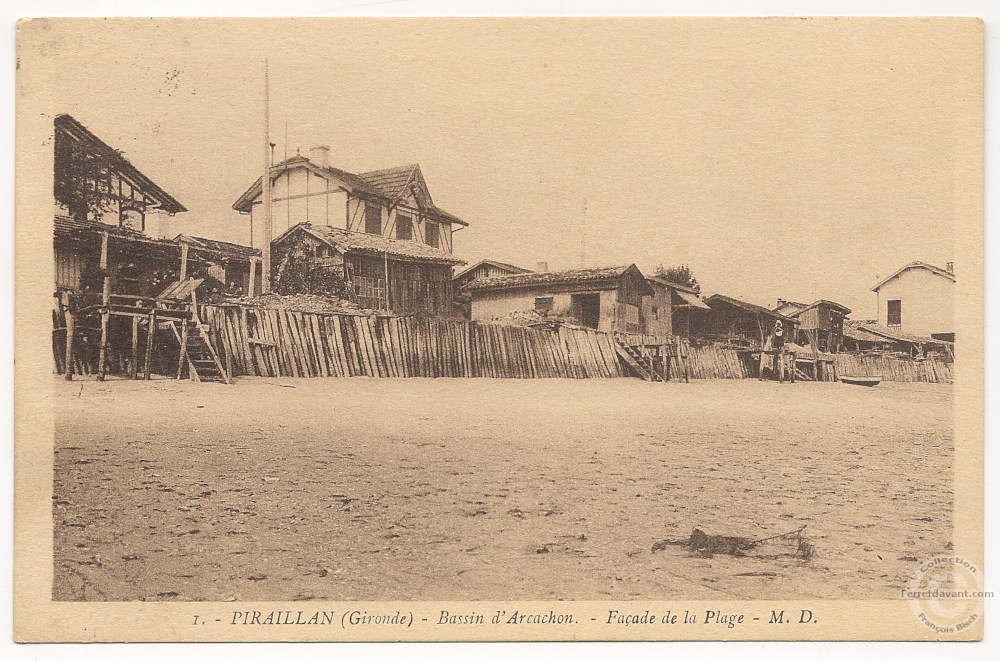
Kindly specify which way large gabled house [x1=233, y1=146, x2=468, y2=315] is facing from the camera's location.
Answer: facing the viewer and to the right of the viewer

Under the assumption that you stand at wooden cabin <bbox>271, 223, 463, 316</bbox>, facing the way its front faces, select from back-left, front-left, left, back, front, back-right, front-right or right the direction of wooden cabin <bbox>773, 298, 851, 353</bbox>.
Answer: front-left

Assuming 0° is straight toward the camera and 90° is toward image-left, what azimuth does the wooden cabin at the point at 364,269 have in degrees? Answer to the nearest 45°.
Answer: approximately 315°

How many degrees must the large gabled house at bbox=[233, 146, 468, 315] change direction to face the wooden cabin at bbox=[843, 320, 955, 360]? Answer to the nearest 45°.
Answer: approximately 45° to its left

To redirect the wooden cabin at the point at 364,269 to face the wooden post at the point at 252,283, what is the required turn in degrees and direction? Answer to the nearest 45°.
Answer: approximately 135° to its right

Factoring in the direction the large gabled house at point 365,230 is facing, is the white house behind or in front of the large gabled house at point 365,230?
in front

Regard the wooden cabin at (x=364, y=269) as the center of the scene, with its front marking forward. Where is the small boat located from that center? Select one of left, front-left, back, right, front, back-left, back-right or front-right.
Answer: front-left

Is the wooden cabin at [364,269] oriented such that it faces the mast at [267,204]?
no
